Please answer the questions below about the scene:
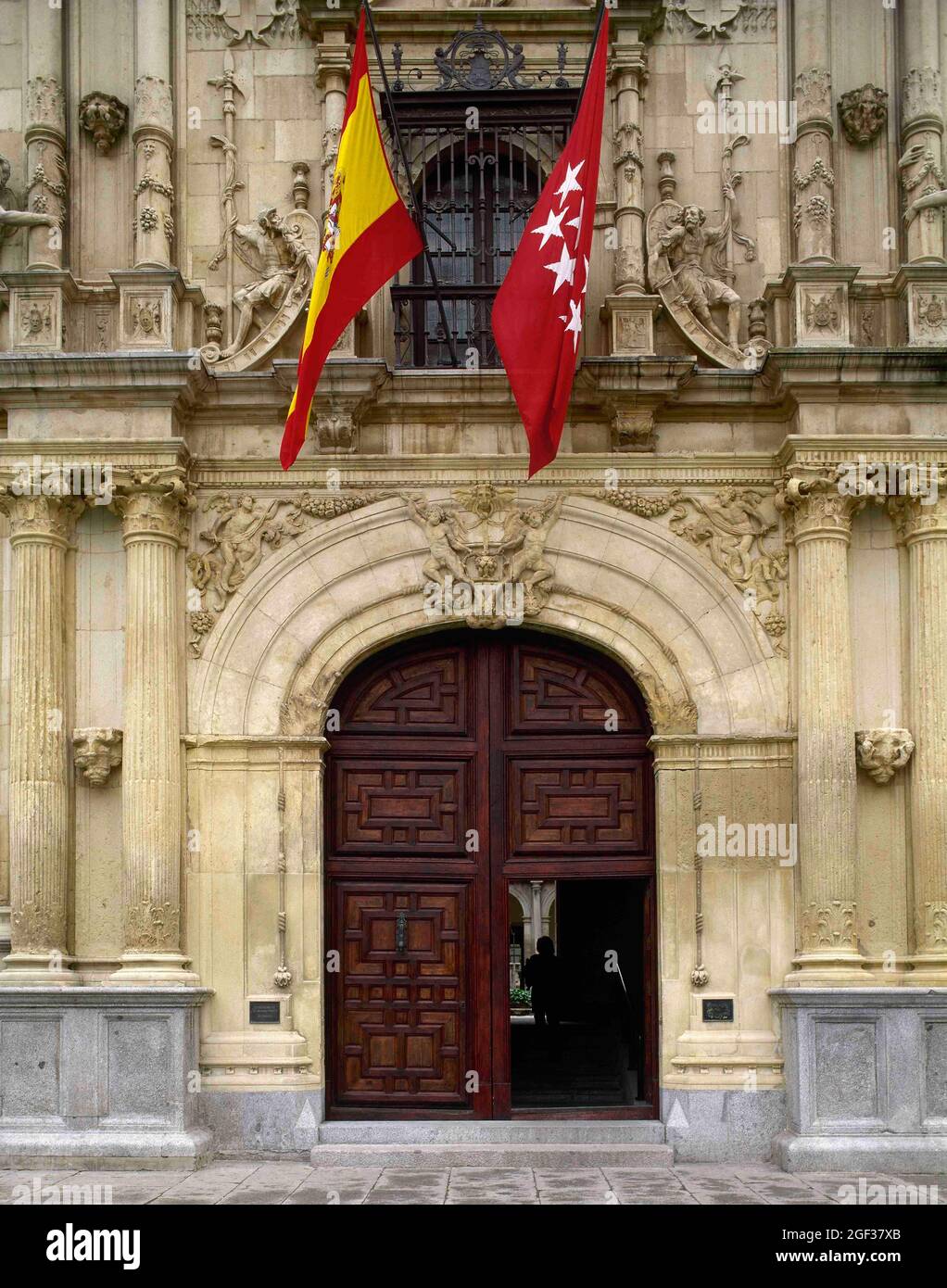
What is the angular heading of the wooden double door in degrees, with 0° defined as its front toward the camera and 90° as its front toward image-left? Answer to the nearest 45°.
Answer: approximately 0°

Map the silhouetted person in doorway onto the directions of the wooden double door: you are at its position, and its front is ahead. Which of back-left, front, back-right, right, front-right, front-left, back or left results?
back
